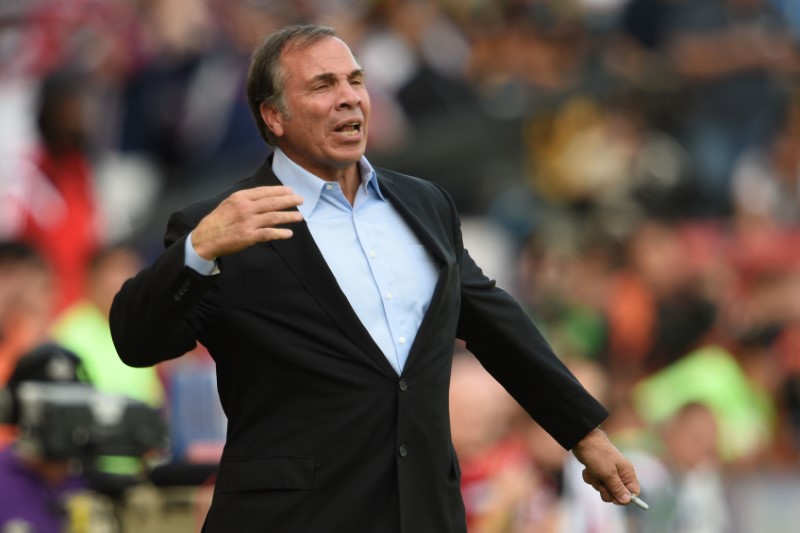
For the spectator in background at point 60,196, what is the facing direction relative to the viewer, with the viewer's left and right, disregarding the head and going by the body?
facing the viewer and to the right of the viewer

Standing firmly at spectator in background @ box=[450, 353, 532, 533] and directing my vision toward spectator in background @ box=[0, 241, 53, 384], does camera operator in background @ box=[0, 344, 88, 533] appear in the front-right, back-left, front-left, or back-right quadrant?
front-left

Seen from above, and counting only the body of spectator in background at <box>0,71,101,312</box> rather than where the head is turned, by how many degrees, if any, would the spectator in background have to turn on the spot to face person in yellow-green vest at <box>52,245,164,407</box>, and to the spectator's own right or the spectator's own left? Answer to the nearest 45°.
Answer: approximately 45° to the spectator's own right

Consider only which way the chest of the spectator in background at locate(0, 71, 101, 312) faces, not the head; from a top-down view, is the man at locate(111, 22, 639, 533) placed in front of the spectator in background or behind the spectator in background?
in front

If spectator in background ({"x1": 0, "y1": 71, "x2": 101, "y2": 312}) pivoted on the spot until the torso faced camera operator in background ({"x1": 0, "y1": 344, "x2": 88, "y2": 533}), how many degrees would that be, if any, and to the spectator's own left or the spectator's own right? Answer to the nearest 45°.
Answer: approximately 45° to the spectator's own right

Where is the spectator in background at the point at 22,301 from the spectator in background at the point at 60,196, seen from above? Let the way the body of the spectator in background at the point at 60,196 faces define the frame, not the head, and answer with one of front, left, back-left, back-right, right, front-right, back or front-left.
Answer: front-right

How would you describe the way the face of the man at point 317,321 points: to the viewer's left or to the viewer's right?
to the viewer's right

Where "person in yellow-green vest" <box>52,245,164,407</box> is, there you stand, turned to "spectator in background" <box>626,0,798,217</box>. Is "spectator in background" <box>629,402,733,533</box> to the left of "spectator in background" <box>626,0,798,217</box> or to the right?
right
